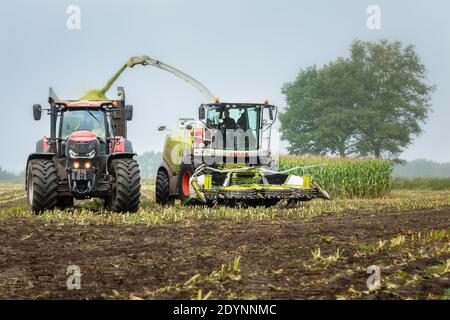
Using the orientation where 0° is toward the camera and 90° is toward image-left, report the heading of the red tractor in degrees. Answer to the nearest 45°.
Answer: approximately 0°

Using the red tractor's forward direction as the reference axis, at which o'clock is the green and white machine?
The green and white machine is roughly at 8 o'clock from the red tractor.

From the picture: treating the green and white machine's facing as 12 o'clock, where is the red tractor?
The red tractor is roughly at 3 o'clock from the green and white machine.

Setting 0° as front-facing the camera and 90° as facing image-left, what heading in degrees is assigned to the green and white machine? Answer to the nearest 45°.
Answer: approximately 315°
